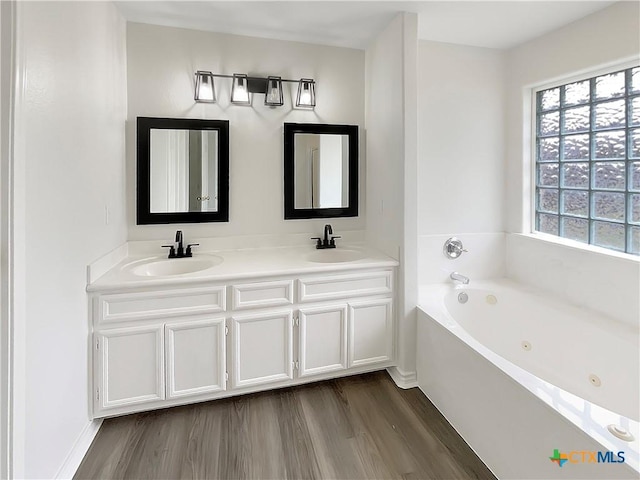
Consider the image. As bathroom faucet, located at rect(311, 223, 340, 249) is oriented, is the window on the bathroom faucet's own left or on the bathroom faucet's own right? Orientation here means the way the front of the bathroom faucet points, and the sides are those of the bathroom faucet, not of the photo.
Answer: on the bathroom faucet's own left

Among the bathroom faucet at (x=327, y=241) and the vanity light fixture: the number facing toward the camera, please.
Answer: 2

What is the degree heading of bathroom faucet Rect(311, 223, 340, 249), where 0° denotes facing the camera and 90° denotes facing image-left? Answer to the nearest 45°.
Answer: approximately 0°

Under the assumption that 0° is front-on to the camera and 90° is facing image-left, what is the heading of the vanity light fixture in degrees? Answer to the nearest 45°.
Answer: approximately 0°
